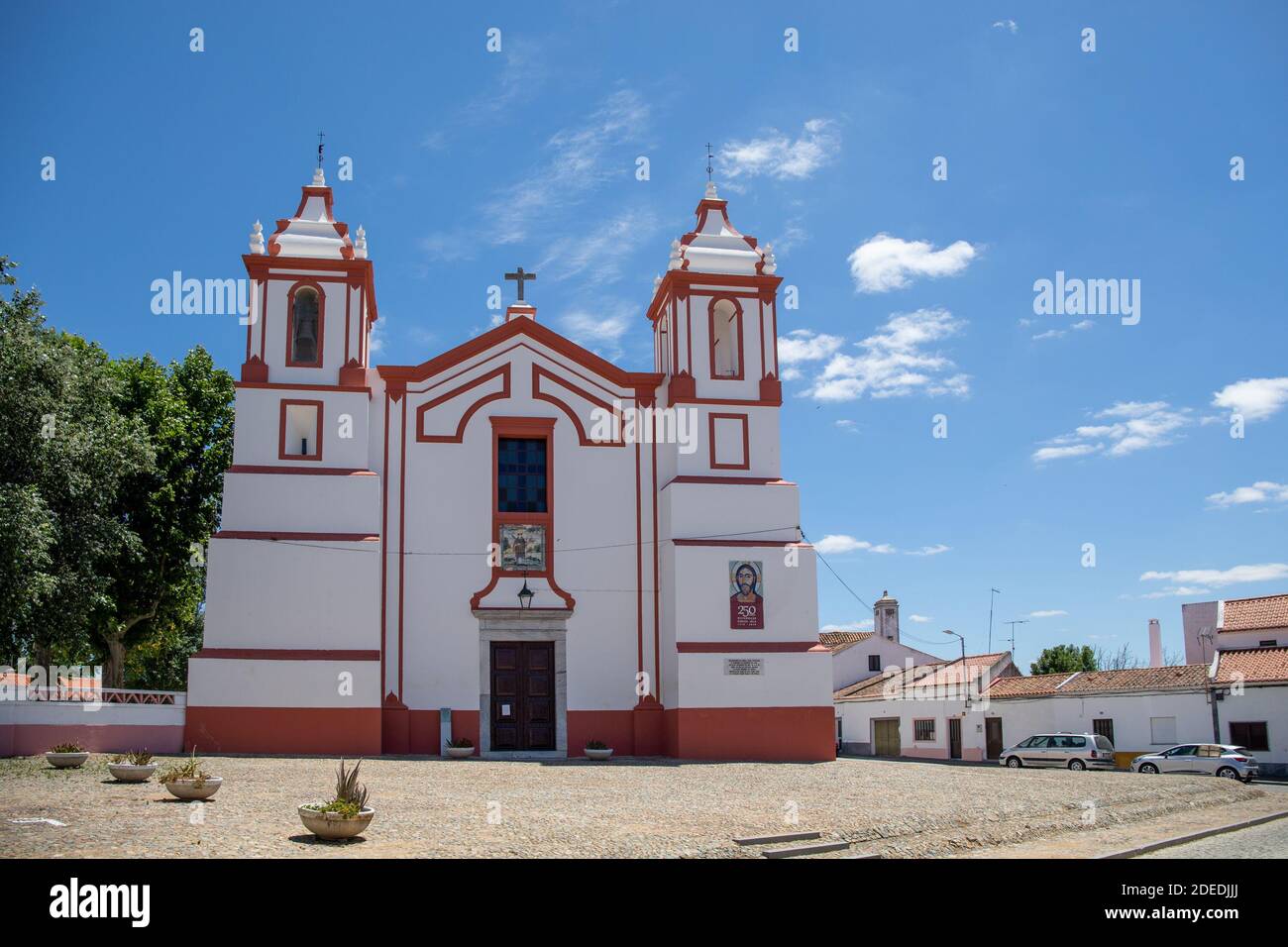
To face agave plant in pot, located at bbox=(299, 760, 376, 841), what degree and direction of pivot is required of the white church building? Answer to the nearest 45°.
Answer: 0° — it already faces it

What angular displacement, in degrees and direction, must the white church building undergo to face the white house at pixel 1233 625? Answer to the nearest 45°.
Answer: approximately 135° to its left

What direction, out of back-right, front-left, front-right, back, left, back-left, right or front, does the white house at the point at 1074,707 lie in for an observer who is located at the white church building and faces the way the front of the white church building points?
back-left

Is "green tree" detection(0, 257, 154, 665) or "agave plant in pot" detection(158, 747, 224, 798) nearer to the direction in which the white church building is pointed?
the agave plant in pot

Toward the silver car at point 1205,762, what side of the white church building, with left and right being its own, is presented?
left

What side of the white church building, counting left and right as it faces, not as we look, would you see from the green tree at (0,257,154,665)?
right

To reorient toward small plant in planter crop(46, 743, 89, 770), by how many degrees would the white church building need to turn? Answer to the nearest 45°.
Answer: approximately 45° to its right

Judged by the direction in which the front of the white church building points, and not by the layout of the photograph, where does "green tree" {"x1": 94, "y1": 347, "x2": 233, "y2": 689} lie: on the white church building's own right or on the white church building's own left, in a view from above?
on the white church building's own right

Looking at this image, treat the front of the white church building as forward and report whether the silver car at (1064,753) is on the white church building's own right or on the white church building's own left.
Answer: on the white church building's own left

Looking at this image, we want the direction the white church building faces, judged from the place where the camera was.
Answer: facing the viewer
